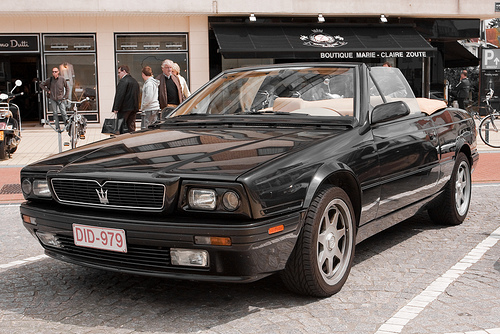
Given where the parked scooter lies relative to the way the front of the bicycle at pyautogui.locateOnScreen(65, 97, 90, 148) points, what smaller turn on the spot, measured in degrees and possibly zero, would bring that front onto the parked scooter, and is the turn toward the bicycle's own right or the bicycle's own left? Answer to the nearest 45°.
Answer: approximately 90° to the bicycle's own right

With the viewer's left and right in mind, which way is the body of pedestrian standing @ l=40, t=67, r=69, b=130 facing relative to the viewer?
facing the viewer

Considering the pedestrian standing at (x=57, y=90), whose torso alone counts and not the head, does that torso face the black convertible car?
yes

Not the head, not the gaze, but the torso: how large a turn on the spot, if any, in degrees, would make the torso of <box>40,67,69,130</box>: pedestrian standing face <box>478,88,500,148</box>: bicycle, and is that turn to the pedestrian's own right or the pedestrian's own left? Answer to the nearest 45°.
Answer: approximately 45° to the pedestrian's own left

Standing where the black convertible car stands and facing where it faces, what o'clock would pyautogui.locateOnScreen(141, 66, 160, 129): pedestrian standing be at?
The pedestrian standing is roughly at 4 o'clock from the black convertible car.

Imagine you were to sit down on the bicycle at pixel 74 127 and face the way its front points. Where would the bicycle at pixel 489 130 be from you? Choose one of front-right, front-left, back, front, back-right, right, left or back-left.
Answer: left

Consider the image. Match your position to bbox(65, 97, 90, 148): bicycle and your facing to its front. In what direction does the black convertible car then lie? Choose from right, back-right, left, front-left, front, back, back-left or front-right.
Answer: front

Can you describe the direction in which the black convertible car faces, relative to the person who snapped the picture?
facing the viewer and to the left of the viewer

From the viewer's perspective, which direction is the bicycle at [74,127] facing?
toward the camera

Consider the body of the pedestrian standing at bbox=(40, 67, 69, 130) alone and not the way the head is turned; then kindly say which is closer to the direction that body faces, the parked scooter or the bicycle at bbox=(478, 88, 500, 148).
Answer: the parked scooter

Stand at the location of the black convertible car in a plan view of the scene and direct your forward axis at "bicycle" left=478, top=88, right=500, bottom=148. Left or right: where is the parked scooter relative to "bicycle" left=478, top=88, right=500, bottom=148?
left
